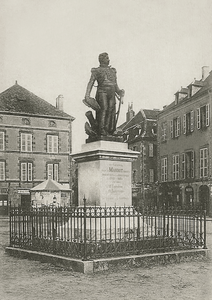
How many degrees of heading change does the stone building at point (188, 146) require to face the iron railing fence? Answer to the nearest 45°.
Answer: approximately 45° to its left

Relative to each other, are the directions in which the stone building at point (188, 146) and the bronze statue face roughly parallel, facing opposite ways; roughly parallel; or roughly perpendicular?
roughly perpendicular

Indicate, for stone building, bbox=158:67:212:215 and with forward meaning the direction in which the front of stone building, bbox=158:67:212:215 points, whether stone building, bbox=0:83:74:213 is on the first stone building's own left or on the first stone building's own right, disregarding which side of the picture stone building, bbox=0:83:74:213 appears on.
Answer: on the first stone building's own right

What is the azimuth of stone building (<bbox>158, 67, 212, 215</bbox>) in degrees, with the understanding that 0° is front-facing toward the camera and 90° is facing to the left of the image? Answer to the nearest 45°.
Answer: approximately 45°
